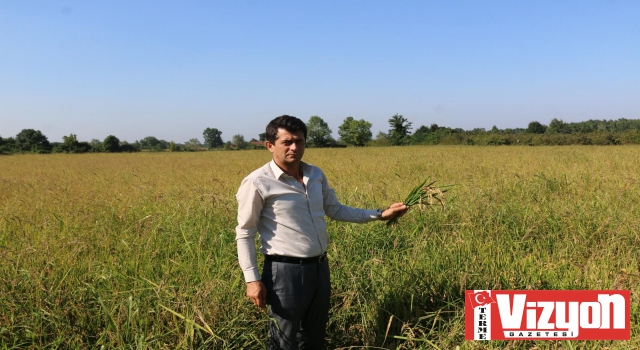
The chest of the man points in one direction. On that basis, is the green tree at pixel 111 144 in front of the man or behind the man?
behind

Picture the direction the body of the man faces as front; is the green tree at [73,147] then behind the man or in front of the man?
behind

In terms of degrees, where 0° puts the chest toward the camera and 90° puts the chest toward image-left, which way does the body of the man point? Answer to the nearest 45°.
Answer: approximately 315°
